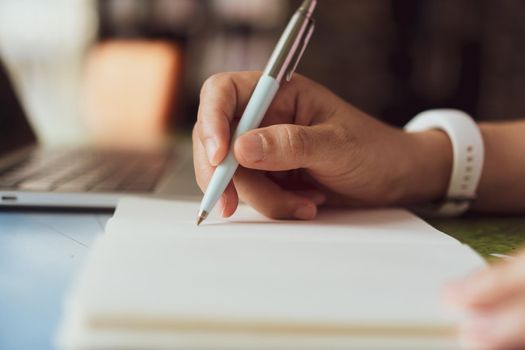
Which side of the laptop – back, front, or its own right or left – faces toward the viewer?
right
